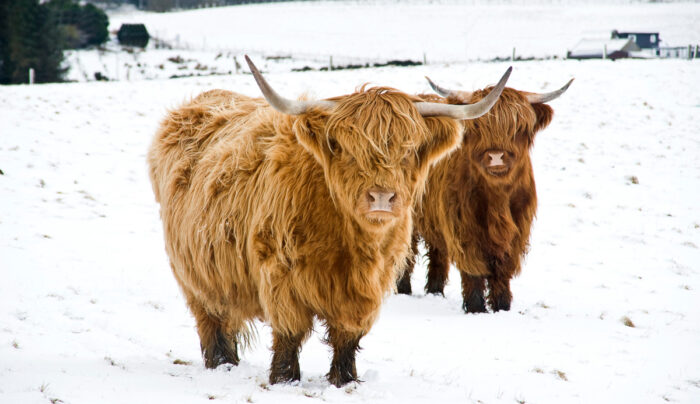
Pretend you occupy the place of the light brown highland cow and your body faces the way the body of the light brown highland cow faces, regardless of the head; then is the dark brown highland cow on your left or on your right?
on your left

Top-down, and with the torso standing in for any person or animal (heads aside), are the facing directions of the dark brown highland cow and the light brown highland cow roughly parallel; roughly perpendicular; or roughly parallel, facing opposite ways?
roughly parallel

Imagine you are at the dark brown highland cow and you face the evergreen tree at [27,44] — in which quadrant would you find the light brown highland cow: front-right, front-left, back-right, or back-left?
back-left

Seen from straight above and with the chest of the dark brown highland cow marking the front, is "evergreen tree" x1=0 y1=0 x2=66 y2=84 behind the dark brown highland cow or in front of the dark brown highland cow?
behind

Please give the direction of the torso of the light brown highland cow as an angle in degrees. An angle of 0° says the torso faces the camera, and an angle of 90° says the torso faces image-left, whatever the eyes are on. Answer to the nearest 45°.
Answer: approximately 315°

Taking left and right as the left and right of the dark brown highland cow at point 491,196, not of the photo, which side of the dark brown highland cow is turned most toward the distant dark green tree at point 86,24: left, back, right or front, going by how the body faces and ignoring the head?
back

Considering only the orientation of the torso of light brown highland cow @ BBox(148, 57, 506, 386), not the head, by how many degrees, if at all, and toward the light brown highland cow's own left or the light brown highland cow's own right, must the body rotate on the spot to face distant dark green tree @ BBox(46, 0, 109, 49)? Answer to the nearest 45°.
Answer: approximately 135° to the light brown highland cow's own left

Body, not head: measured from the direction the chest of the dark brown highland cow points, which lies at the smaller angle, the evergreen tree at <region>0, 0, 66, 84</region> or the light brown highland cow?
the light brown highland cow

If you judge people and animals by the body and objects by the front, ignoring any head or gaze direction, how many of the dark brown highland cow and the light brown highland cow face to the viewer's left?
0

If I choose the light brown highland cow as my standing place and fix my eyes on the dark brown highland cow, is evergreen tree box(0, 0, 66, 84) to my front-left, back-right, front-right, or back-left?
front-left

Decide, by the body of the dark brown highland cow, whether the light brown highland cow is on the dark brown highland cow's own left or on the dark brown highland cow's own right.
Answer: on the dark brown highland cow's own right
